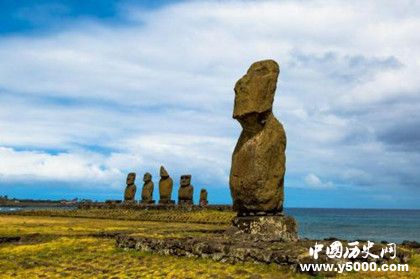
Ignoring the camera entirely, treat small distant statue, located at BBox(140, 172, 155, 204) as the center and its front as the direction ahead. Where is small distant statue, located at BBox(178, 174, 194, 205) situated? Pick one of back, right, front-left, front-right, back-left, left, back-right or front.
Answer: left

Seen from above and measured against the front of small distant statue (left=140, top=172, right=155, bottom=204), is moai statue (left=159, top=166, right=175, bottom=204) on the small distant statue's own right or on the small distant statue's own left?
on the small distant statue's own left

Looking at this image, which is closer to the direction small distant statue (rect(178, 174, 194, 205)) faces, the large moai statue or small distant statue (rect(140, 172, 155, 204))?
the large moai statue

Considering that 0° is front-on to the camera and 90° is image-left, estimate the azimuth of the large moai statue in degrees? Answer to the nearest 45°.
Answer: approximately 90°

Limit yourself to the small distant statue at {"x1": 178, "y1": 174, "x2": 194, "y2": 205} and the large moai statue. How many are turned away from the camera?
0

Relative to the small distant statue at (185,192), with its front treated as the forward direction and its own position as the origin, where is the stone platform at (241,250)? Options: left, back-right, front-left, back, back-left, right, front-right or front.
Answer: front-left

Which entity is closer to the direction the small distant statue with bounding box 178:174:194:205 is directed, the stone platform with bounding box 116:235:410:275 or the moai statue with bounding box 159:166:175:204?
the stone platform

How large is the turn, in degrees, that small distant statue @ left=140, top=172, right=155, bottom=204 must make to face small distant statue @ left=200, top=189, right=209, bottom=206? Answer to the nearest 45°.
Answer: approximately 135° to its left

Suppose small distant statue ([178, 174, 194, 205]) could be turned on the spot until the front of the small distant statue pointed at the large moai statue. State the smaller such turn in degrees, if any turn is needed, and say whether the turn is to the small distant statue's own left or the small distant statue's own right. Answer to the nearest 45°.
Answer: approximately 45° to the small distant statue's own left

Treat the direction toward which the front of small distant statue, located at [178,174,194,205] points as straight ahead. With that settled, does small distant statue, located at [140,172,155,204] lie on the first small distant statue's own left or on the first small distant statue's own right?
on the first small distant statue's own right

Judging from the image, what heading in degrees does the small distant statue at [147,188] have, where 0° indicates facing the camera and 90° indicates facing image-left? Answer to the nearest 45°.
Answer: approximately 45°

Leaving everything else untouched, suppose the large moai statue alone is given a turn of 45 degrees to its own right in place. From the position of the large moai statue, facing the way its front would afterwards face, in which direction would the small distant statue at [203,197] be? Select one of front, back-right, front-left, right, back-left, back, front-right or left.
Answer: front-right
